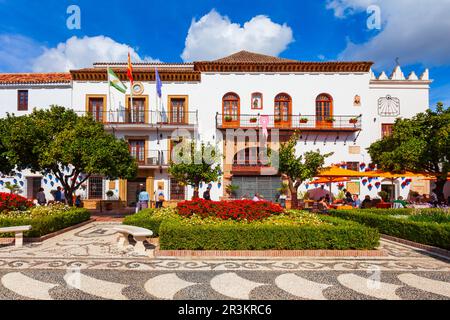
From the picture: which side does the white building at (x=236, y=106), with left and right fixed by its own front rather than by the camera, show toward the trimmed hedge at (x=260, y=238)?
front

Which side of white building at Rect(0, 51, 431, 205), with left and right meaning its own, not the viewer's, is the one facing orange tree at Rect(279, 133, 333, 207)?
front

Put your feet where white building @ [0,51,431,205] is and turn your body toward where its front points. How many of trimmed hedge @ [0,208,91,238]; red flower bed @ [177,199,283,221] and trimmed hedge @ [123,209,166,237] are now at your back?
0

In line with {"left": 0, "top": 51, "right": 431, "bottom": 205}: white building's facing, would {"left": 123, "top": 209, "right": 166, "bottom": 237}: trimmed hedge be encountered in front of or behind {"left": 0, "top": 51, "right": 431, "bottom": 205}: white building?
in front

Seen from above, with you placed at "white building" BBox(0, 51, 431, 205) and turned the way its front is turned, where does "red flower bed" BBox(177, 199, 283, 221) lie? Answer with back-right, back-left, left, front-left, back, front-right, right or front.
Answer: front

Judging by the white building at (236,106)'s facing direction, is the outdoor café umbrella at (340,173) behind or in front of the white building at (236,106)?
in front

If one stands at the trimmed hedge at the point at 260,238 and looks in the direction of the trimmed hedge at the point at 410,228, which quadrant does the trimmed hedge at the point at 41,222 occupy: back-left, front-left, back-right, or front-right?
back-left

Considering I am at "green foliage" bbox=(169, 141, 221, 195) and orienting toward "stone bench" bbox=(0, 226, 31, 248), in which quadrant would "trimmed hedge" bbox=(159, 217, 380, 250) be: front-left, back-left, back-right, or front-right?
front-left

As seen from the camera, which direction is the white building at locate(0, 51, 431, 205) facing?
toward the camera

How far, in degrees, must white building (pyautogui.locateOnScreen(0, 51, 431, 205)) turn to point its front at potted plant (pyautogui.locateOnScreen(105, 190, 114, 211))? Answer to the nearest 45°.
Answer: approximately 90° to its right
